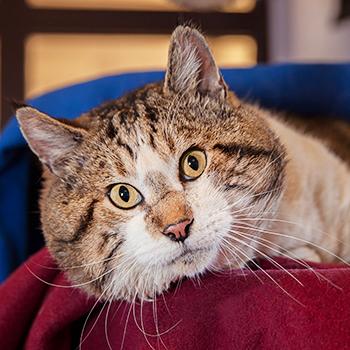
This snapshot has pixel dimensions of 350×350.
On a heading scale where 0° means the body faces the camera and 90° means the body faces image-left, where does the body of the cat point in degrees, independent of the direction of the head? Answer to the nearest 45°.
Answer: approximately 45°
